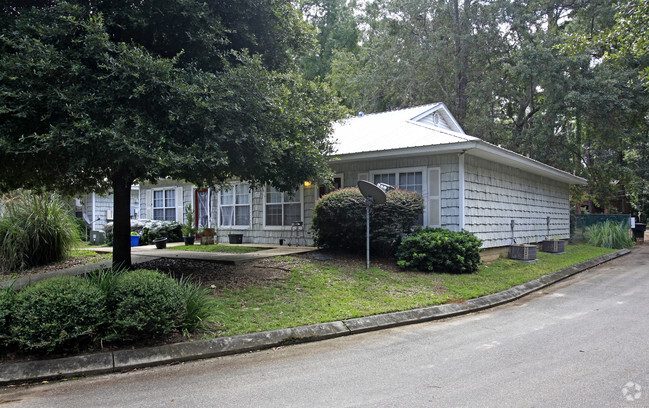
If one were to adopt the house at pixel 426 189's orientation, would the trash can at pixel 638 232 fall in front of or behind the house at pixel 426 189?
behind

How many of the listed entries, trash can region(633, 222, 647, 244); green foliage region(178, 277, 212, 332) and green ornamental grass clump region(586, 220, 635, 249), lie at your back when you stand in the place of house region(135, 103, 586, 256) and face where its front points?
2

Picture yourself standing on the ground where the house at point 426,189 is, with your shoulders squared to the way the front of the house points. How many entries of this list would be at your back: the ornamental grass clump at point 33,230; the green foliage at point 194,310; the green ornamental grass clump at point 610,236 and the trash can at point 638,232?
2

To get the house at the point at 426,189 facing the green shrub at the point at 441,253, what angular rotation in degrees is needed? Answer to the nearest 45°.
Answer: approximately 45° to its left

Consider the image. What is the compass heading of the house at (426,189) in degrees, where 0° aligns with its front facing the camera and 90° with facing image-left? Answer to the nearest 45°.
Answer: approximately 45°

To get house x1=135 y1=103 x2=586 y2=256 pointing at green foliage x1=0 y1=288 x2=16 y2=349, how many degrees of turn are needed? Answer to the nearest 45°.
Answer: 0° — it already faces it

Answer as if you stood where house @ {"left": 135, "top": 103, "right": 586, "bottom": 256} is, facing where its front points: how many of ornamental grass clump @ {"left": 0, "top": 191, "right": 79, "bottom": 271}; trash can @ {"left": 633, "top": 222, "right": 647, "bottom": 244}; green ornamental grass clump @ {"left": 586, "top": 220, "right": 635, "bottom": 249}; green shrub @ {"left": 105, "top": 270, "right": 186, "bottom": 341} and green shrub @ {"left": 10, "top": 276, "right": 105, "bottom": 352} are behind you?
2

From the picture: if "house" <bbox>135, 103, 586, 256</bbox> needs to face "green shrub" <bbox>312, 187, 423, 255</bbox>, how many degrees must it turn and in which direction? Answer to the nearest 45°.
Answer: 0° — it already faces it

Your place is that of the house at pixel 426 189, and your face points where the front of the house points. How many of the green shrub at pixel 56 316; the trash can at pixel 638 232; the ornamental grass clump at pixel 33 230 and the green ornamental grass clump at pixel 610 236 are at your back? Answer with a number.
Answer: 2
